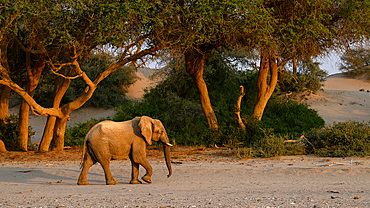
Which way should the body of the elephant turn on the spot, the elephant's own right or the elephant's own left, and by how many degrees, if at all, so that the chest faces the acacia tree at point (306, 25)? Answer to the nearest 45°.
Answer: approximately 45° to the elephant's own left

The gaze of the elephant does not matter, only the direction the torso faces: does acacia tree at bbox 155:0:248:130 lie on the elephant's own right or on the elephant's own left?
on the elephant's own left

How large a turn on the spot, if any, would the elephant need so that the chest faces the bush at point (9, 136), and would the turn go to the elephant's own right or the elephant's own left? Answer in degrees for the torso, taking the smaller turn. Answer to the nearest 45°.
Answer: approximately 135° to the elephant's own left

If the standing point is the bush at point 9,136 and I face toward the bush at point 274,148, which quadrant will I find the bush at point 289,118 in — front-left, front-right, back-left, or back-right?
front-left

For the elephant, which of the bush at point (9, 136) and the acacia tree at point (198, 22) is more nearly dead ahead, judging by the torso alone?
the acacia tree

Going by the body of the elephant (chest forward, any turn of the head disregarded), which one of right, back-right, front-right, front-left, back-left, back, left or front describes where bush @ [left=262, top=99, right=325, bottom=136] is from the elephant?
front-left

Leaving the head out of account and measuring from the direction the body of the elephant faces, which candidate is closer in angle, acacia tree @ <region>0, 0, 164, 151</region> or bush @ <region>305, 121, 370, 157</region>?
the bush

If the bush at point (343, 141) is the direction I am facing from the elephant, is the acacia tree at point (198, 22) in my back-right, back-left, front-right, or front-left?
front-left

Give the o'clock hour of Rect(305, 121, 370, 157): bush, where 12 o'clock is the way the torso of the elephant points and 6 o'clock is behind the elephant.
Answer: The bush is roughly at 11 o'clock from the elephant.

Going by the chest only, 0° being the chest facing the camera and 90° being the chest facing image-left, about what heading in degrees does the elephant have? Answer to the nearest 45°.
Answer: approximately 270°

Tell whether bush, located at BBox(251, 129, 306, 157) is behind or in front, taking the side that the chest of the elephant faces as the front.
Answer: in front
